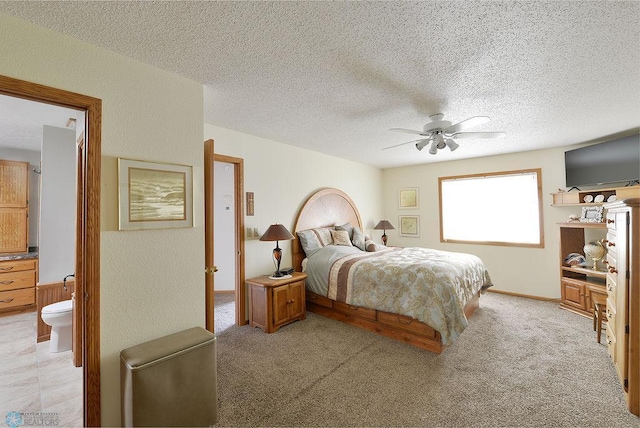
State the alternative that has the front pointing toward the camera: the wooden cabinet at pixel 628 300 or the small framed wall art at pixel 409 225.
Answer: the small framed wall art

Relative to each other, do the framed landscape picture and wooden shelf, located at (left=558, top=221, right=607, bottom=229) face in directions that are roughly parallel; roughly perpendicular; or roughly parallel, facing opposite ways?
roughly parallel, facing opposite ways

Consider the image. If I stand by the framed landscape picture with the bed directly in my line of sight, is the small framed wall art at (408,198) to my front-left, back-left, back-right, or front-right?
front-left

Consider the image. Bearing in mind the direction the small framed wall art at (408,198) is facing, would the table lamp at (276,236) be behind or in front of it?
in front

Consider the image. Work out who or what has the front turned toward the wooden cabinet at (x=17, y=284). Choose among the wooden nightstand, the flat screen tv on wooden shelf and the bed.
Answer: the flat screen tv on wooden shelf

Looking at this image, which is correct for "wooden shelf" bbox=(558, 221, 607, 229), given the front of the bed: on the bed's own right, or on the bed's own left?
on the bed's own left

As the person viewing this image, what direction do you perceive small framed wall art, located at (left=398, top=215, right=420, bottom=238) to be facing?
facing the viewer

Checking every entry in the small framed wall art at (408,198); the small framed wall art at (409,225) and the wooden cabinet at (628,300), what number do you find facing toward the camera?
2

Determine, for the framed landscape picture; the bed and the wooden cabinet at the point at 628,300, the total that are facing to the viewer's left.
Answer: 1

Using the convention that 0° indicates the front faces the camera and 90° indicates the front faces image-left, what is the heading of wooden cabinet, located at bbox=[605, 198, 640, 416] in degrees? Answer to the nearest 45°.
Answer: approximately 90°

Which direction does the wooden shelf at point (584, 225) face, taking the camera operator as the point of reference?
facing the viewer and to the left of the viewer

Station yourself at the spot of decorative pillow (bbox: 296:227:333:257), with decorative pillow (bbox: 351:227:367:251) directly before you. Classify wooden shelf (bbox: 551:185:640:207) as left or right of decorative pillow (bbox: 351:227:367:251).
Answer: right

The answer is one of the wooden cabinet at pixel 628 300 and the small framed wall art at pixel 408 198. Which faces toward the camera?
the small framed wall art

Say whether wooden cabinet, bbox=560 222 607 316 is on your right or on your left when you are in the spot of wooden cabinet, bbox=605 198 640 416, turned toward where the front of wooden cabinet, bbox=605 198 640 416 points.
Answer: on your right

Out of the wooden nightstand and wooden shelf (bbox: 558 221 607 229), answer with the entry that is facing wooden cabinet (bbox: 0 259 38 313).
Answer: the wooden shelf

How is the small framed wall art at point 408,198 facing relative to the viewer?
toward the camera

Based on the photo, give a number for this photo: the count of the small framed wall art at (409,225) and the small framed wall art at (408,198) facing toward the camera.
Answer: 2

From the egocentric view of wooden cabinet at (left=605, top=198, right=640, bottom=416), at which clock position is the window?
The window is roughly at 2 o'clock from the wooden cabinet.
